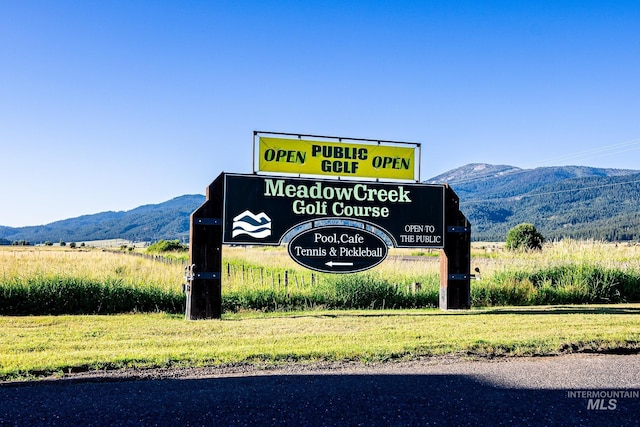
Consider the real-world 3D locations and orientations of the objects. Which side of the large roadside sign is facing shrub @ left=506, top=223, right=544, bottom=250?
back

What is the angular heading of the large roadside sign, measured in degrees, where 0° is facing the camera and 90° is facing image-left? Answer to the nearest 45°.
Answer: approximately 0°
